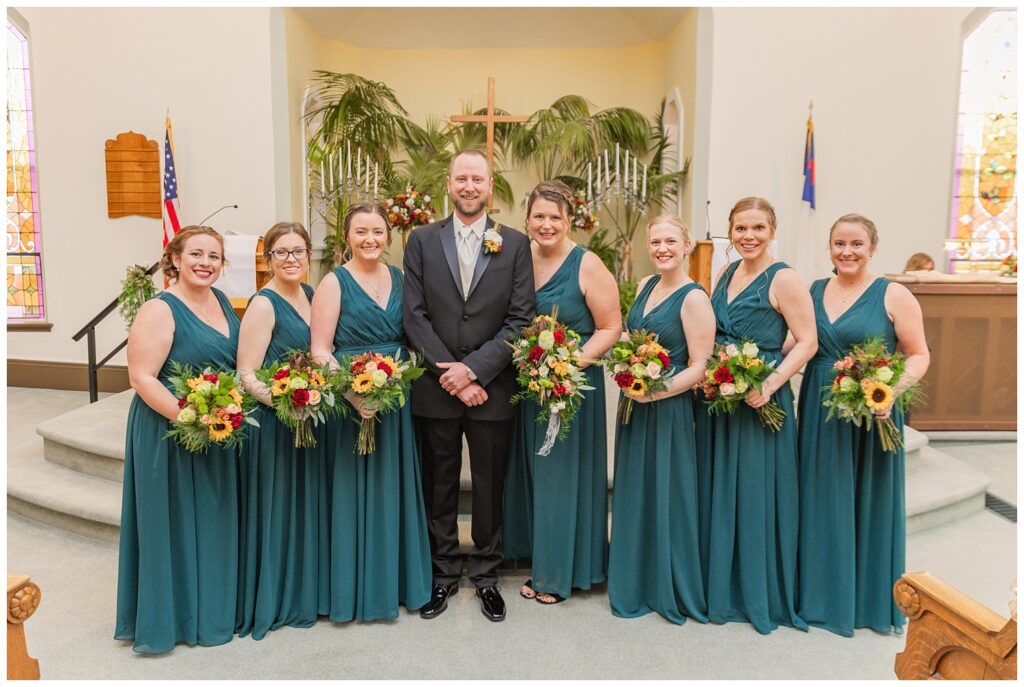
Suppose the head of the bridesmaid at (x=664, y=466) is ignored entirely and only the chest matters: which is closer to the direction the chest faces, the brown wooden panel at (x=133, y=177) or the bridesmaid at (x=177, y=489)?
the bridesmaid

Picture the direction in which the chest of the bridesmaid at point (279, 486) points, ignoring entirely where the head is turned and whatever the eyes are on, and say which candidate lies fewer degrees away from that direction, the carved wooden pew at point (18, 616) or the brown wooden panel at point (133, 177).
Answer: the carved wooden pew

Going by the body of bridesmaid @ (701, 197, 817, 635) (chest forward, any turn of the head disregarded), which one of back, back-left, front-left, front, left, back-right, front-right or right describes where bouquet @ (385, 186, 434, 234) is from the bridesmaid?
right

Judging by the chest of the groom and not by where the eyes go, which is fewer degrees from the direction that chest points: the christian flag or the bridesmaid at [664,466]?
the bridesmaid

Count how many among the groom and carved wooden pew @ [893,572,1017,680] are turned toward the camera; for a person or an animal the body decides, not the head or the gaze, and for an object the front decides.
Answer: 1

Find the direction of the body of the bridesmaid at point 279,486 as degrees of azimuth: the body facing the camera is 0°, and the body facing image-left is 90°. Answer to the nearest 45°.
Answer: approximately 315°
